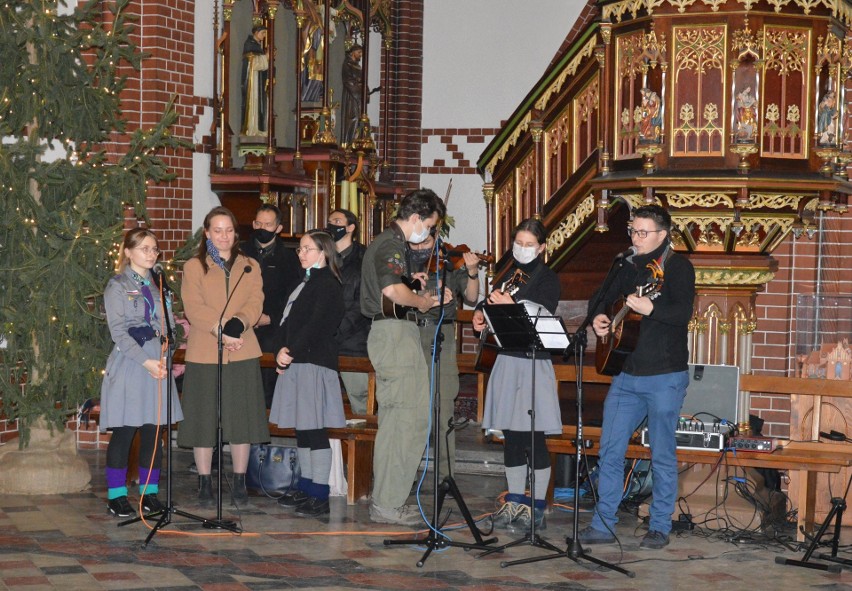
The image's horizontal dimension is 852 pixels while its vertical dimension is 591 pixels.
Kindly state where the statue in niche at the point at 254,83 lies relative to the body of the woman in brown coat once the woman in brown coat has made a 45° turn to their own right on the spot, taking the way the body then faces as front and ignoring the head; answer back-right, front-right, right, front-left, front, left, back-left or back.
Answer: back-right

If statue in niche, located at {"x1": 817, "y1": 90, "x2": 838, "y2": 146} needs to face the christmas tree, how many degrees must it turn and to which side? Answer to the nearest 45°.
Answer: approximately 135° to its right

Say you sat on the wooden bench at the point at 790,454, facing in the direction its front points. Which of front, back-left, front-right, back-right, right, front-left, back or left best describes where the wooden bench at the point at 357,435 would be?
right

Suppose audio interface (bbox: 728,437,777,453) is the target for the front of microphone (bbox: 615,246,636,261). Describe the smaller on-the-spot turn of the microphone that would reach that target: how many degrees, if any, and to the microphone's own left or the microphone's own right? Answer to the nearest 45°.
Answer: approximately 45° to the microphone's own left

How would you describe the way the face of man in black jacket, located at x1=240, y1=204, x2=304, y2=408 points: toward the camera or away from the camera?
toward the camera

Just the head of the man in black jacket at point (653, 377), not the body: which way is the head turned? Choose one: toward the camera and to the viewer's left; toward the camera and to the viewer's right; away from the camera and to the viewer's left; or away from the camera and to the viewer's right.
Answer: toward the camera and to the viewer's left

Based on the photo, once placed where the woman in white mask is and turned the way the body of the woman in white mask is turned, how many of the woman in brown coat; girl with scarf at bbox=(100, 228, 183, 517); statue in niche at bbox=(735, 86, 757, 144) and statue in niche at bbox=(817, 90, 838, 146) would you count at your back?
2

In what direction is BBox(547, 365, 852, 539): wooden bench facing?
toward the camera

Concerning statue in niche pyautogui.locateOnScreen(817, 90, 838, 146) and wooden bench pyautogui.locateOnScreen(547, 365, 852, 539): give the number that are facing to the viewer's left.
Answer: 0

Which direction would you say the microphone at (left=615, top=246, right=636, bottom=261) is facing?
to the viewer's right
